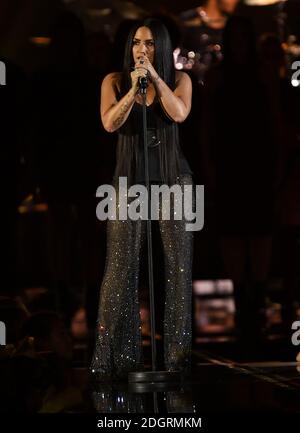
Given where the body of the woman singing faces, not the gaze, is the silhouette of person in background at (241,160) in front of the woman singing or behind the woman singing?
behind

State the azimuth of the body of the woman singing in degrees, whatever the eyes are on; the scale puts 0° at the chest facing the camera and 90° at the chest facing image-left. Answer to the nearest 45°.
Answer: approximately 0°
